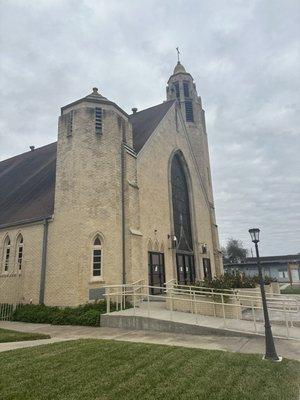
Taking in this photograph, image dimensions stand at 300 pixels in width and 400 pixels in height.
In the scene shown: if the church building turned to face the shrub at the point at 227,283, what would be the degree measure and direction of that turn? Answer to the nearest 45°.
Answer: approximately 45° to its left

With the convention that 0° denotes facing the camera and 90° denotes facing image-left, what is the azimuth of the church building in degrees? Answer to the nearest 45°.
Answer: approximately 315°
